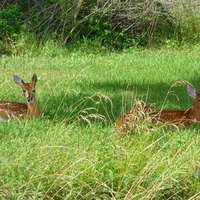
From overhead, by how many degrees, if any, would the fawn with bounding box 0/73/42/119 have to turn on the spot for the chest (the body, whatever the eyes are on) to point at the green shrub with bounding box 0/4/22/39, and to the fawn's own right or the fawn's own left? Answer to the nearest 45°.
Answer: approximately 90° to the fawn's own left

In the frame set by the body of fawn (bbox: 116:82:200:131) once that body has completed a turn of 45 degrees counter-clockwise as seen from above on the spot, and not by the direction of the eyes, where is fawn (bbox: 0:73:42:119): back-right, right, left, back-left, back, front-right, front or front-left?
back-left

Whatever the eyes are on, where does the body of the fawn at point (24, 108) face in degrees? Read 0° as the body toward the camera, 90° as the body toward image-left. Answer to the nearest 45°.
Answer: approximately 270°

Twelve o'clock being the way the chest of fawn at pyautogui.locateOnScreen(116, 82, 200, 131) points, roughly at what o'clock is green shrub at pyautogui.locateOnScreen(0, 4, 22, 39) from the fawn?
The green shrub is roughly at 8 o'clock from the fawn.

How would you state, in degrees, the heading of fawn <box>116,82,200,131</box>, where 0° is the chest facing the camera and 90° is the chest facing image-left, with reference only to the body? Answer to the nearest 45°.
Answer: approximately 270°
